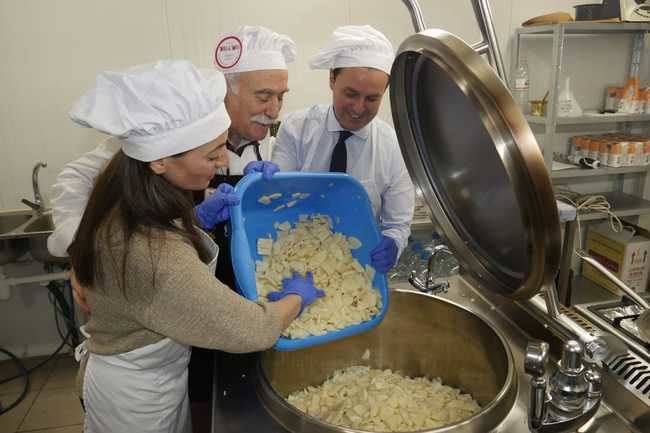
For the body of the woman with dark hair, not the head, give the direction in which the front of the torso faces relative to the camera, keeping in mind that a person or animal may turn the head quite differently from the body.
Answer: to the viewer's right

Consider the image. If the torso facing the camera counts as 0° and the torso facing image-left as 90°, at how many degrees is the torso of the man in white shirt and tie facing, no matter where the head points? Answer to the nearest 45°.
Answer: approximately 0°

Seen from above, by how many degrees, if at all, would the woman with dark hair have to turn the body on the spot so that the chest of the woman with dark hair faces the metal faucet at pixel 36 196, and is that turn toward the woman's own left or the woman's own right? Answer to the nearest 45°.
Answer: approximately 90° to the woman's own left

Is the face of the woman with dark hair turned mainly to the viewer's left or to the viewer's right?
to the viewer's right

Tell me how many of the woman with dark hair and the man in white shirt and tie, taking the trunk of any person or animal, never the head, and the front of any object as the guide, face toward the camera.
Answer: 1

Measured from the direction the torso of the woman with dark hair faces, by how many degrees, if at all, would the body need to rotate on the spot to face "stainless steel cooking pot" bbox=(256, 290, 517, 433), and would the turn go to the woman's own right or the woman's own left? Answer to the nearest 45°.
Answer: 0° — they already face it

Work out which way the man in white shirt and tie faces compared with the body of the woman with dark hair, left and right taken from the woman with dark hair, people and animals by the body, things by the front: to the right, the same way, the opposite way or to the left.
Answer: to the right

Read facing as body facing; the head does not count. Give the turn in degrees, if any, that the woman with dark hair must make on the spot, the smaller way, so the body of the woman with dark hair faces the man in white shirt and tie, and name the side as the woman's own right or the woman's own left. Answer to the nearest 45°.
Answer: approximately 45° to the woman's own left

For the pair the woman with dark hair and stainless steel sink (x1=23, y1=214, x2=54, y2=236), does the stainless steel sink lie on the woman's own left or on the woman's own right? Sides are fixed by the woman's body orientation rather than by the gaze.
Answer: on the woman's own left

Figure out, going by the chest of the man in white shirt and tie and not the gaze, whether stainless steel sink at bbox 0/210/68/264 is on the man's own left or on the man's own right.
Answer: on the man's own right
